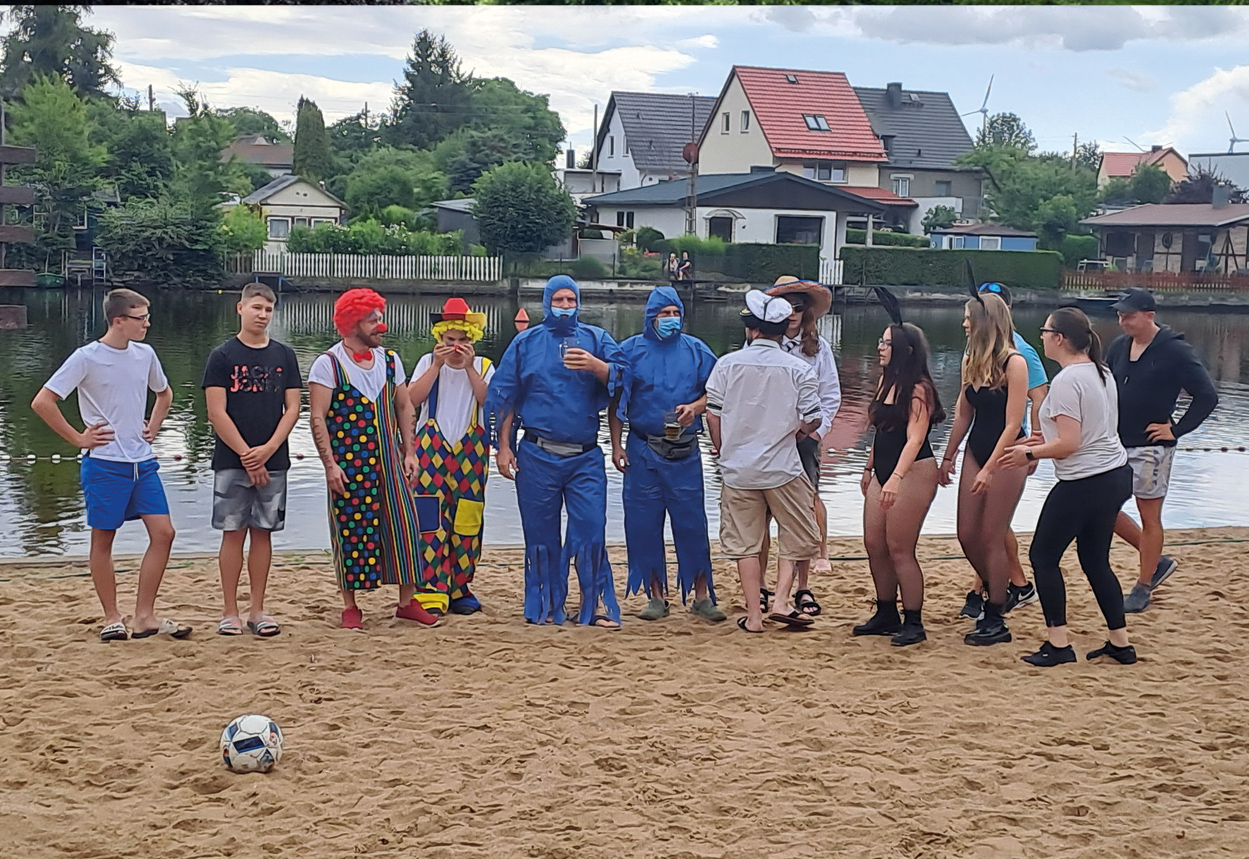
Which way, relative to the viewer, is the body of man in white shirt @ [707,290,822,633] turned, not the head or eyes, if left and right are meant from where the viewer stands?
facing away from the viewer

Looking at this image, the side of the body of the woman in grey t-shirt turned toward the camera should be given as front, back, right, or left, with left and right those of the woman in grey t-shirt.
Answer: left

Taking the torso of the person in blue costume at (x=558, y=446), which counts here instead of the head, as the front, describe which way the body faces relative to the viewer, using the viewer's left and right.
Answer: facing the viewer

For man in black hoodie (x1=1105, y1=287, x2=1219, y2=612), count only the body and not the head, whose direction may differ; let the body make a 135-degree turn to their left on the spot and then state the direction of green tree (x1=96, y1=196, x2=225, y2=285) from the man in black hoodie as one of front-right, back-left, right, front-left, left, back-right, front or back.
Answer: back-left

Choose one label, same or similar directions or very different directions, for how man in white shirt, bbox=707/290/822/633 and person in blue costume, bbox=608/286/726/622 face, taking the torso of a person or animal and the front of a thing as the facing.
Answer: very different directions

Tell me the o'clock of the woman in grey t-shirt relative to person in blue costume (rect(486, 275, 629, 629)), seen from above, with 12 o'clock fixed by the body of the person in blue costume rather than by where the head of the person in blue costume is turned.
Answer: The woman in grey t-shirt is roughly at 10 o'clock from the person in blue costume.

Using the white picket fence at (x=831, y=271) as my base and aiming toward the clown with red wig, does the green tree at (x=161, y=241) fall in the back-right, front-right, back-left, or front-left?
front-right

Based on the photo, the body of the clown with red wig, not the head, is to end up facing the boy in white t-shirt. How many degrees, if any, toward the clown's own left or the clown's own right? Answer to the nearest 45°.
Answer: approximately 135° to the clown's own right

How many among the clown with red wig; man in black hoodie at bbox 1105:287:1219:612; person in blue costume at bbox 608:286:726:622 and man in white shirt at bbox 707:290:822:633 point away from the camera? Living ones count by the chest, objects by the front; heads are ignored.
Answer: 1

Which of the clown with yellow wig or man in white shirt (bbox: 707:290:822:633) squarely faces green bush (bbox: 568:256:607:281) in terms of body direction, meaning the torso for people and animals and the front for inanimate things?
the man in white shirt

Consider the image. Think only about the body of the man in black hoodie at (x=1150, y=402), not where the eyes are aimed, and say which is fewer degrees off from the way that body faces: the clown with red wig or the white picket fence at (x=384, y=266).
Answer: the clown with red wig

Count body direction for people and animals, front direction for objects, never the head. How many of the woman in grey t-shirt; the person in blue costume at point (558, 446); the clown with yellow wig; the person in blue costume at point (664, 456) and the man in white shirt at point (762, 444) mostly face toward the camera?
3

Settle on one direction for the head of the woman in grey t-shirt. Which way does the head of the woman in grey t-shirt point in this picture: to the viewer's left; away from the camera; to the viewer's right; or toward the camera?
to the viewer's left

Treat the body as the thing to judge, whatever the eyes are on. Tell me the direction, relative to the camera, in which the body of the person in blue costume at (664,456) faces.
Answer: toward the camera

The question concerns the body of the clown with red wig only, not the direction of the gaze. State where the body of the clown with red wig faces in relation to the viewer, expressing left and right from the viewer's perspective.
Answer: facing the viewer and to the right of the viewer

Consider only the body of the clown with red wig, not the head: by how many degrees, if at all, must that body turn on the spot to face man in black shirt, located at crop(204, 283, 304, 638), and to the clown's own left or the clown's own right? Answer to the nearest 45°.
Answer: approximately 135° to the clown's own right

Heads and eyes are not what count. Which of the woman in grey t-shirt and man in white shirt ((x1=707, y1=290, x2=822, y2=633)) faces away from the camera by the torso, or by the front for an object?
the man in white shirt

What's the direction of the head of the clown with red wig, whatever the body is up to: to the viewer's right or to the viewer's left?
to the viewer's right

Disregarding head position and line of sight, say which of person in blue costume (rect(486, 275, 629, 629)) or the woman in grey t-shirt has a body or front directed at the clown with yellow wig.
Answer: the woman in grey t-shirt
